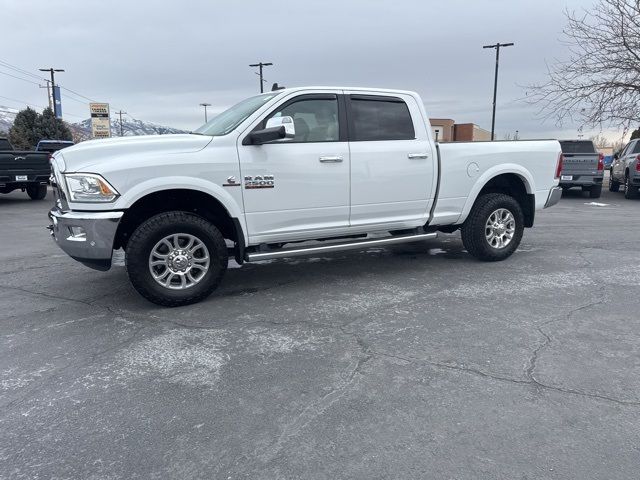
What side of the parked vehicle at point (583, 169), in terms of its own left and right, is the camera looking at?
back

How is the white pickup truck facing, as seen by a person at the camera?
facing the viewer and to the left of the viewer

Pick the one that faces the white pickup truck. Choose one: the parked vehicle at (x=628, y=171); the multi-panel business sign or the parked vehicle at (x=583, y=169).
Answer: the multi-panel business sign

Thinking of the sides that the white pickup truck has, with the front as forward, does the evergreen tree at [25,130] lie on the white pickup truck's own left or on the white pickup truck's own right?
on the white pickup truck's own right

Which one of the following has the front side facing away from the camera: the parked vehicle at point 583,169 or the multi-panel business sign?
the parked vehicle

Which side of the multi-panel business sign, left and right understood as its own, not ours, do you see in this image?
front

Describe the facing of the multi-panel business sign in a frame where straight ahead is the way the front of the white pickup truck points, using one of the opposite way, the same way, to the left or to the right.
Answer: to the left

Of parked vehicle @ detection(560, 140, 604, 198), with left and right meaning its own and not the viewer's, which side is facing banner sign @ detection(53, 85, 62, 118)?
left

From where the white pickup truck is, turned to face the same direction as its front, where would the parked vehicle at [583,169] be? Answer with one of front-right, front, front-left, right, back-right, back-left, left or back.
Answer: back

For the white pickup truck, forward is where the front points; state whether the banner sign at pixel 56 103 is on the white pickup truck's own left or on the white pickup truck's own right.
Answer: on the white pickup truck's own right

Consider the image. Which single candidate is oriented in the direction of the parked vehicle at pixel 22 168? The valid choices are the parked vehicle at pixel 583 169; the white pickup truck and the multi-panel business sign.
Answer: the multi-panel business sign
